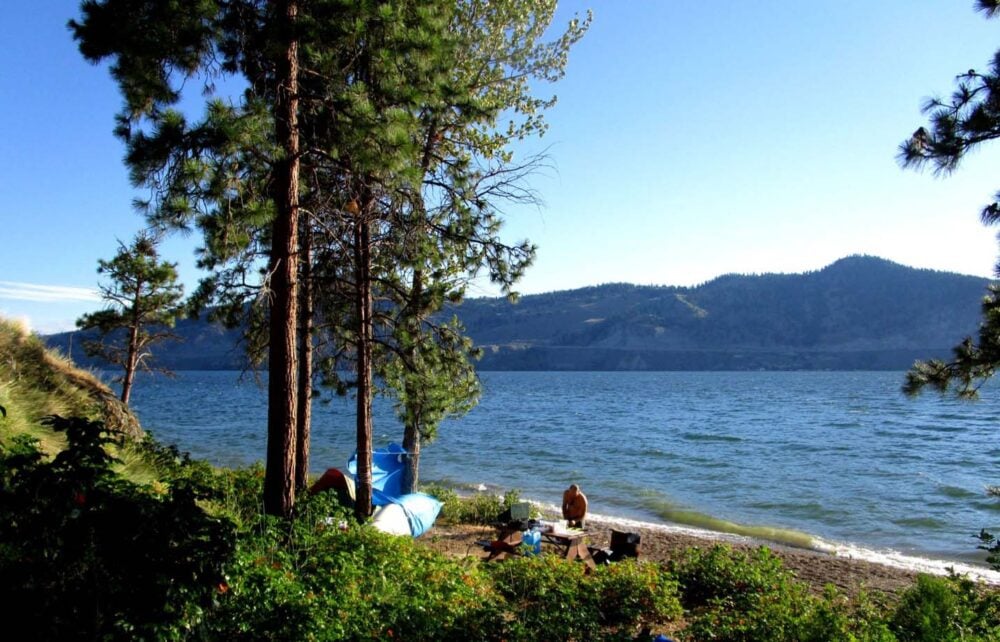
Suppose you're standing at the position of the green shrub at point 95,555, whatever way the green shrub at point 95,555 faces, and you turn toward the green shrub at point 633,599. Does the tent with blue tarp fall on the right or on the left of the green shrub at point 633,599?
left
